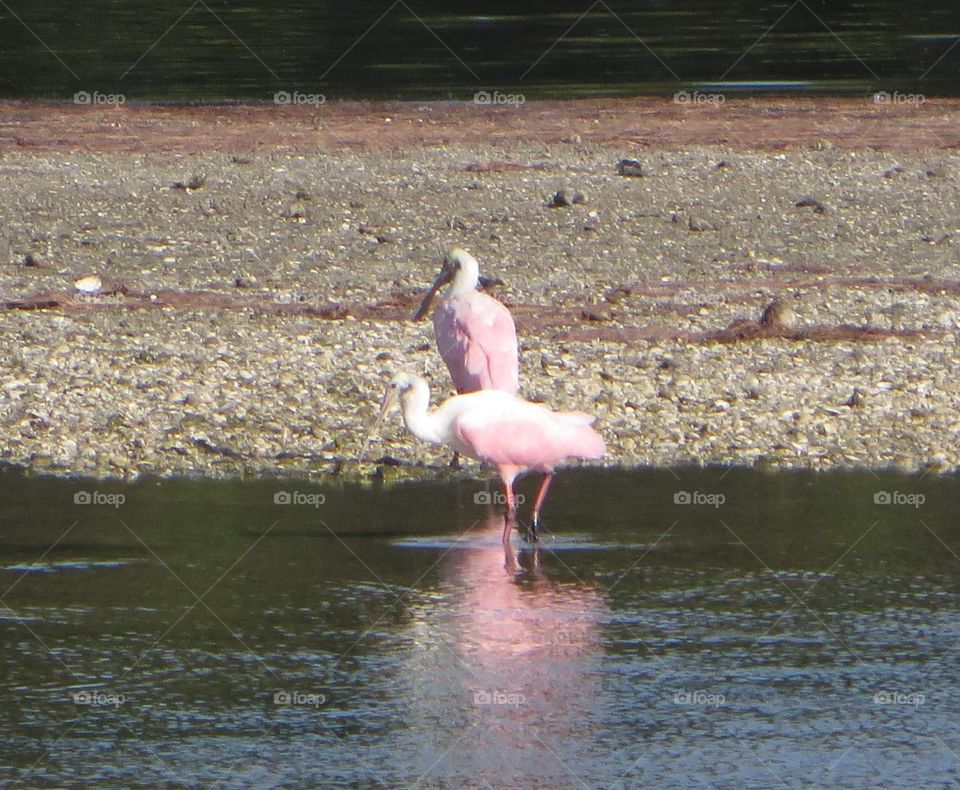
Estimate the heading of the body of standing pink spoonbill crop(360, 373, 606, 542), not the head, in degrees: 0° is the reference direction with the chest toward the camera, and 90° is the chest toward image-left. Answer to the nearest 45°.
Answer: approximately 90°

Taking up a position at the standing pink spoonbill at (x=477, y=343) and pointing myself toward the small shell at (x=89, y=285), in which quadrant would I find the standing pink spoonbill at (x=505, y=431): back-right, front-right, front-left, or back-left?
back-left

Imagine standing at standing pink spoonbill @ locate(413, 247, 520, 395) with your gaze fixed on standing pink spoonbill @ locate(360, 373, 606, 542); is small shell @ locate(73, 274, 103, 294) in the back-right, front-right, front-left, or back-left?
back-right
